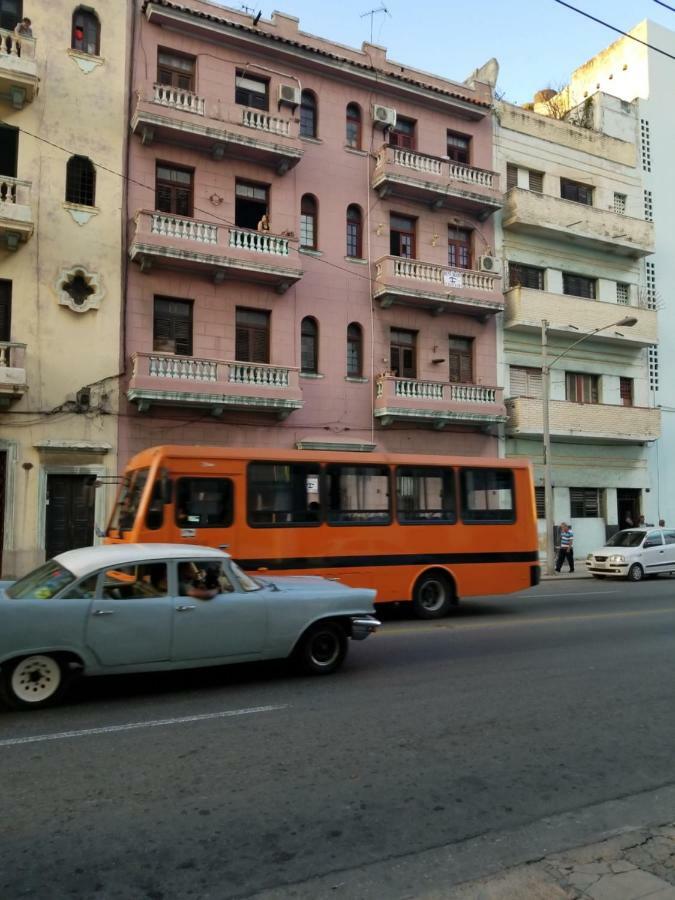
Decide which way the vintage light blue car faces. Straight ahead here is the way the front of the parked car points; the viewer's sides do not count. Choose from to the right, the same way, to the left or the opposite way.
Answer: the opposite way

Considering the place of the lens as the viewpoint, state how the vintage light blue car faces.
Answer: facing to the right of the viewer

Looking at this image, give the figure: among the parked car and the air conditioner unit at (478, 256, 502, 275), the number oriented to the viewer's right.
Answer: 0

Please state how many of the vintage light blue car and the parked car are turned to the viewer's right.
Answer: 1

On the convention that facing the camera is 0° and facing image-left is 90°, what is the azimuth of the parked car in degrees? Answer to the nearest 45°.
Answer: approximately 45°

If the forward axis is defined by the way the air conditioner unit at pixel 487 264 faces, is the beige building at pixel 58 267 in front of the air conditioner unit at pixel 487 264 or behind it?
in front

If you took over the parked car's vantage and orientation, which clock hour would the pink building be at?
The pink building is roughly at 1 o'clock from the parked car.

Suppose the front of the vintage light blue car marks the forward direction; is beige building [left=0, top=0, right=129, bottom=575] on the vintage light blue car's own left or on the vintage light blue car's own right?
on the vintage light blue car's own left

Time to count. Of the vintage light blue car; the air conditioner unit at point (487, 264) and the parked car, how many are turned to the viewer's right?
1

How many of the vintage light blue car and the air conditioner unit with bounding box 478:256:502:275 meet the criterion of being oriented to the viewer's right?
1

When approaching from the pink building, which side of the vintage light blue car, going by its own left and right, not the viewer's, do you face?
left
